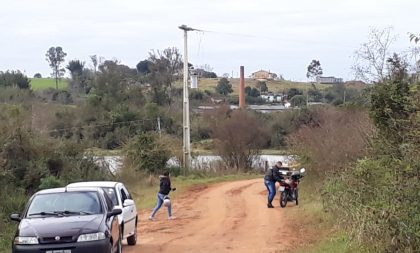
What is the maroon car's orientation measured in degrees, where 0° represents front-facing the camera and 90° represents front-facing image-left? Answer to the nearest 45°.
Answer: approximately 0°

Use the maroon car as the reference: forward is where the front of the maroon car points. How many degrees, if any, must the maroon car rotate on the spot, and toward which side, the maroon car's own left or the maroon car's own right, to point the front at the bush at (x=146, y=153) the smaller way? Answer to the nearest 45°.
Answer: approximately 180°

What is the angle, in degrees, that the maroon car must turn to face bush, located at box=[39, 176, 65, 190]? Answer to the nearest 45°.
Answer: approximately 180°
